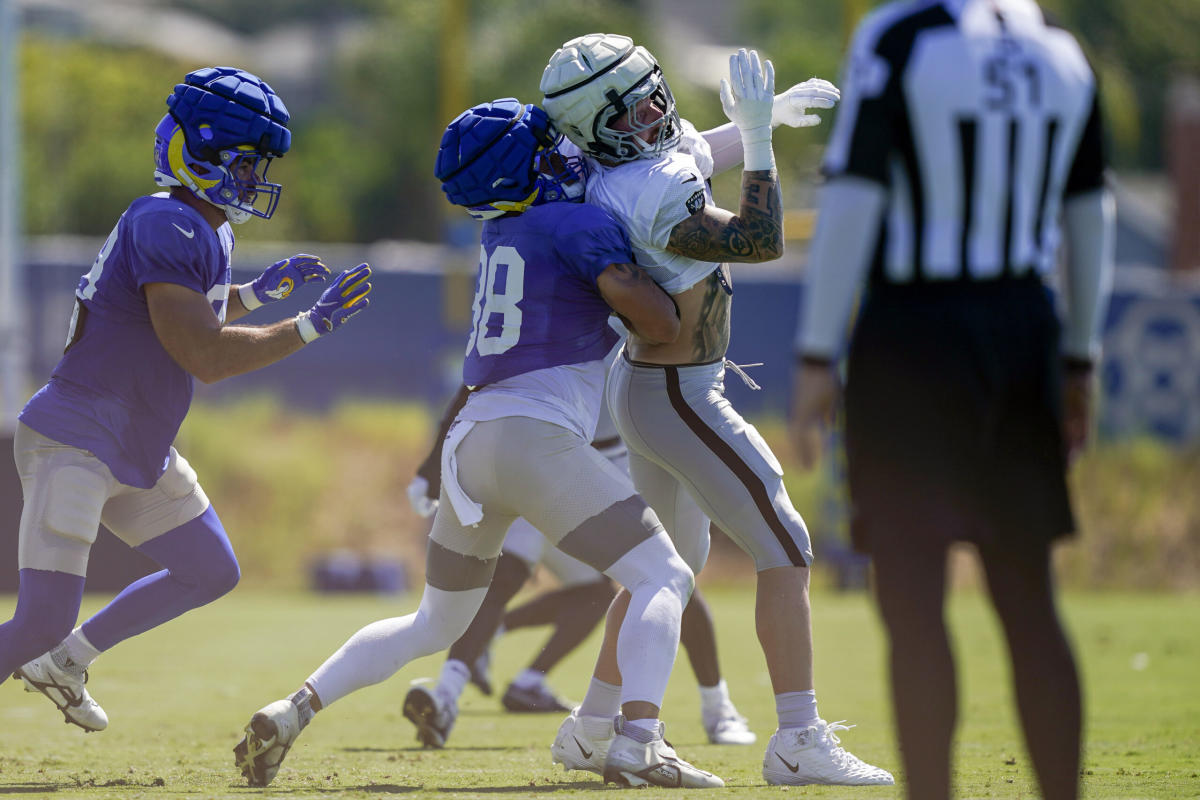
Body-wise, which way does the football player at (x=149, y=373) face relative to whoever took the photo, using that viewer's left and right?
facing to the right of the viewer

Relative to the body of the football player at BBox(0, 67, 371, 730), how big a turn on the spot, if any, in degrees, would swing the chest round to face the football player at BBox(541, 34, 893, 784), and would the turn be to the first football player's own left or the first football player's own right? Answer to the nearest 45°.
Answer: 0° — they already face them

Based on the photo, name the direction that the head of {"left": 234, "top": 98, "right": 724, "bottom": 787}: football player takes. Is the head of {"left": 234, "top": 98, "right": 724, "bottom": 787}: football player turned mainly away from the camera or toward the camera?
away from the camera

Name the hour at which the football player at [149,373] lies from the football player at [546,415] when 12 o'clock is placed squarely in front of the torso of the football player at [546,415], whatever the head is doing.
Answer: the football player at [149,373] is roughly at 8 o'clock from the football player at [546,415].

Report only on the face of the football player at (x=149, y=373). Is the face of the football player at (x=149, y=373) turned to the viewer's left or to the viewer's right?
to the viewer's right

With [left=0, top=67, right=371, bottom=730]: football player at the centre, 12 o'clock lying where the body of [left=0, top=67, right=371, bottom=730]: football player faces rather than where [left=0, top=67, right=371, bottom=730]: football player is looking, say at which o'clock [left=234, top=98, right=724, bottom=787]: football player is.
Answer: [left=234, top=98, right=724, bottom=787]: football player is roughly at 1 o'clock from [left=0, top=67, right=371, bottom=730]: football player.

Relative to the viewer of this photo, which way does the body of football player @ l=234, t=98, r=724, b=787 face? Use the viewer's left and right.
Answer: facing away from the viewer and to the right of the viewer
